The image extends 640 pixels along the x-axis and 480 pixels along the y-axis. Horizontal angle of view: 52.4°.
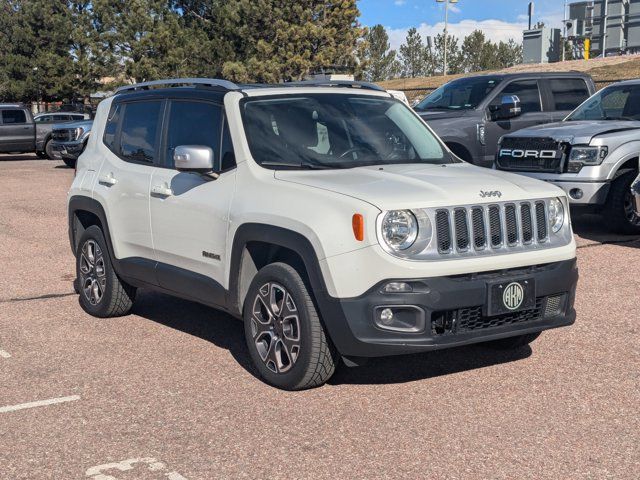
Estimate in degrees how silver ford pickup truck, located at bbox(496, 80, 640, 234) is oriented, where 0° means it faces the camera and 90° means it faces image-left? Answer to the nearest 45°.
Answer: approximately 45°

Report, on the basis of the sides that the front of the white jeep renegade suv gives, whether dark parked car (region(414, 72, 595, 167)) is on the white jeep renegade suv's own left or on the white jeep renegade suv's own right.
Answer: on the white jeep renegade suv's own left

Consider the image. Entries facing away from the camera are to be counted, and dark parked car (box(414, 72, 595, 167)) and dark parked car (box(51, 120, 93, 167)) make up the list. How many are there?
0

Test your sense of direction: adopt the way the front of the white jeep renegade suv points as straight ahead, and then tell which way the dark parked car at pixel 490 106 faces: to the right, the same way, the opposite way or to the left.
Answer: to the right

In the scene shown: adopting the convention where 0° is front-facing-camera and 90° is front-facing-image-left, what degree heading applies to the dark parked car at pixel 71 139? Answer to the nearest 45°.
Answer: approximately 45°

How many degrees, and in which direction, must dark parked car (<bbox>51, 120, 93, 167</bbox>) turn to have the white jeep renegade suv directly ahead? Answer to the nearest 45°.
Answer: approximately 45° to its left

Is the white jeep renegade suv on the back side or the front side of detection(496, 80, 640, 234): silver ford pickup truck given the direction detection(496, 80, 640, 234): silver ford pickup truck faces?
on the front side

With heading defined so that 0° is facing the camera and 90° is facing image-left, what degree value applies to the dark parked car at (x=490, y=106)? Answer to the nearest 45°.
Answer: approximately 45°

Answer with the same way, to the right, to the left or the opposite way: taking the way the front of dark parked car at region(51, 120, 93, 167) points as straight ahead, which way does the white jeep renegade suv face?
to the left

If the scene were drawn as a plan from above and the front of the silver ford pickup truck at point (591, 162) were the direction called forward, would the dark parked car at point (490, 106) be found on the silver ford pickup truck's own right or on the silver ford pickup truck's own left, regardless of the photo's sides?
on the silver ford pickup truck's own right
